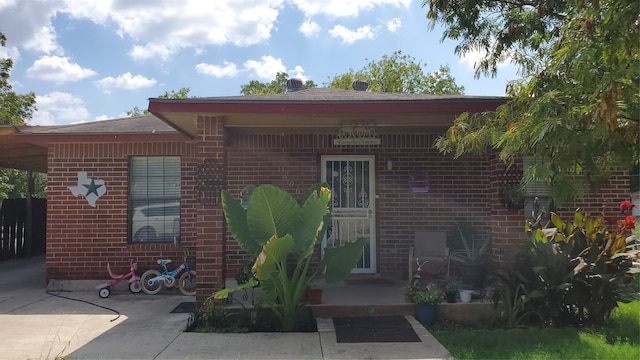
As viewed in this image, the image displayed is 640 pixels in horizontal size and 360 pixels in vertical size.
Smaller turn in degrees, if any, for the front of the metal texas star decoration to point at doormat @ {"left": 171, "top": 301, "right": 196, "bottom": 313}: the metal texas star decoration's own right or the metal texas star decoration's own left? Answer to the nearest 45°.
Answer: approximately 45° to the metal texas star decoration's own left

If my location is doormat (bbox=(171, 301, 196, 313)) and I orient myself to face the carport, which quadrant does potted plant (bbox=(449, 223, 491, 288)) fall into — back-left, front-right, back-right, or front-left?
back-right

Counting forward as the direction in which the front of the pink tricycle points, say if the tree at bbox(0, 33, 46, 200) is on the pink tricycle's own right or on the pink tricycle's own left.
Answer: on the pink tricycle's own left

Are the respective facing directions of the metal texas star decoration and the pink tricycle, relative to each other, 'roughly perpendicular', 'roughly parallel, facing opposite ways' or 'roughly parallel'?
roughly perpendicular

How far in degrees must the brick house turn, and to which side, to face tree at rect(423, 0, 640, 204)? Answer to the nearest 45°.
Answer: approximately 45° to its left

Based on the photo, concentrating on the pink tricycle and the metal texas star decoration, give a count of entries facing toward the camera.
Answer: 1

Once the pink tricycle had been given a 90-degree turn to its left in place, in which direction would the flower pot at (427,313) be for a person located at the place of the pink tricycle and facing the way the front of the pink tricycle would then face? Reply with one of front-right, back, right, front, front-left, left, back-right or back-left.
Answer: back-right

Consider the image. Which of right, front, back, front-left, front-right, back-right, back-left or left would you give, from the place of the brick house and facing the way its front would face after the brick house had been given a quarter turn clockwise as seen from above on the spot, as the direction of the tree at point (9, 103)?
front-right

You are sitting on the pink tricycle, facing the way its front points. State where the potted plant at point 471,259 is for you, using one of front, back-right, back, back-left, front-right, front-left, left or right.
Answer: front-right

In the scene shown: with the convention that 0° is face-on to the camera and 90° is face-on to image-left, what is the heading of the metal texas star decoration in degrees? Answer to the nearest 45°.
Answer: approximately 0°

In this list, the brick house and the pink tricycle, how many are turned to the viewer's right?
1

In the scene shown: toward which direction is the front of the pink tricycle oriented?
to the viewer's right
